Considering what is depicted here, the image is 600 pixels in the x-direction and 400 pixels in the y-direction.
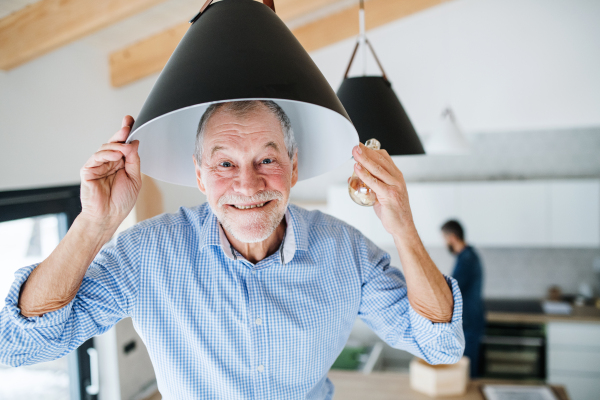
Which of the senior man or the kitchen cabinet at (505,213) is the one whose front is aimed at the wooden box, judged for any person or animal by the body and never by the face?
the kitchen cabinet

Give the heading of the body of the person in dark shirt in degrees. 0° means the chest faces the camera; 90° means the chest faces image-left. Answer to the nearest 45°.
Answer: approximately 90°

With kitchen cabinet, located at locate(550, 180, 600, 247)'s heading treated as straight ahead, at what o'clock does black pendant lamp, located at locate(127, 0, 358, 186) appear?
The black pendant lamp is roughly at 12 o'clock from the kitchen cabinet.

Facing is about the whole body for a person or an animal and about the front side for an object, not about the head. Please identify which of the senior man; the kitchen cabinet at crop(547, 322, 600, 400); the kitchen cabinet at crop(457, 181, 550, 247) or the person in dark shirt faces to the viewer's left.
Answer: the person in dark shirt

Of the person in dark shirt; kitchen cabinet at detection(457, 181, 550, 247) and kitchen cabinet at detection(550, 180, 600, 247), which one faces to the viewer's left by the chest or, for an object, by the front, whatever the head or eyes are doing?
the person in dark shirt

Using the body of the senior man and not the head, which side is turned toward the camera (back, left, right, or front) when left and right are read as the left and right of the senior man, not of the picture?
front

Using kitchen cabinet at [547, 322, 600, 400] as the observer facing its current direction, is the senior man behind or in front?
in front

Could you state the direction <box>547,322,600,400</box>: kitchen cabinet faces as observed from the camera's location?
facing the viewer

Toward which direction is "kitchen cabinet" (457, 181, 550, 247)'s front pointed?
toward the camera

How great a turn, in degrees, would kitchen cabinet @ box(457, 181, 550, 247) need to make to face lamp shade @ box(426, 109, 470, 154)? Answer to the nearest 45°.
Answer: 0° — it already faces it
